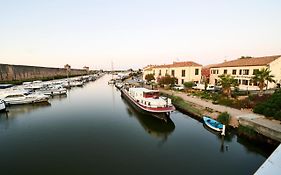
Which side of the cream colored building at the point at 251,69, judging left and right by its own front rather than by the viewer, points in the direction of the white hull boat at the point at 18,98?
front

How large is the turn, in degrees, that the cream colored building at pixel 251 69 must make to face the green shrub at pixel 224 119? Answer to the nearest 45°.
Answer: approximately 45° to its left

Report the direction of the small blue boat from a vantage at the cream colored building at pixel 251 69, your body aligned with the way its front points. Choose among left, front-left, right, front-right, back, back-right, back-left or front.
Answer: front-left

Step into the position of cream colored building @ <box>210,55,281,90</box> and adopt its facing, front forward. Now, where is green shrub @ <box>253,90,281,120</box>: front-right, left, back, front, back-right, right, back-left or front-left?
front-left

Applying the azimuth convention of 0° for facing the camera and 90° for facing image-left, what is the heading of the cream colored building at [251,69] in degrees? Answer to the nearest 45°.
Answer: approximately 45°

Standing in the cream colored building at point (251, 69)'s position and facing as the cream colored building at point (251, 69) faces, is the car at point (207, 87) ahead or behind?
ahead
